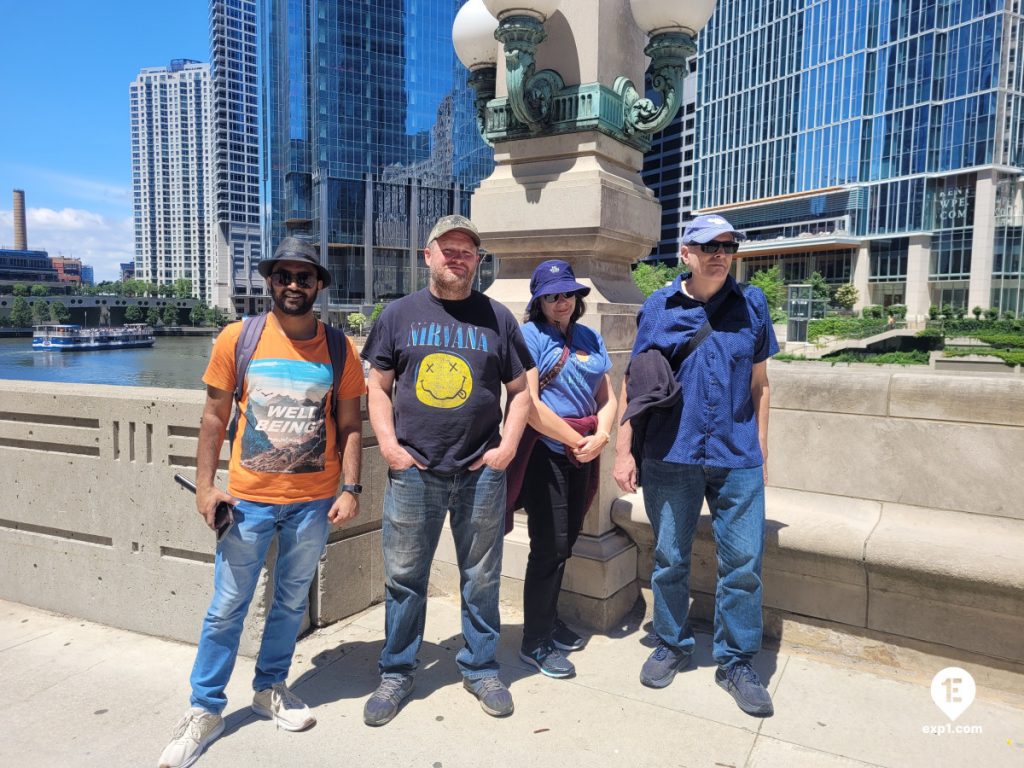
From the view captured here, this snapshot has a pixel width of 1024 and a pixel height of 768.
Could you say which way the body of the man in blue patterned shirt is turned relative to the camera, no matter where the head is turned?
toward the camera

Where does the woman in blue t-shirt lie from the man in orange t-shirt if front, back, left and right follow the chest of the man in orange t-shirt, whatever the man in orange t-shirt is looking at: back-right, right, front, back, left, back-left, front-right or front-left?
left

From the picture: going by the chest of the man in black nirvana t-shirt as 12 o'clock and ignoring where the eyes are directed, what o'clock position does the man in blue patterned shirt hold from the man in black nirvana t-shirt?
The man in blue patterned shirt is roughly at 9 o'clock from the man in black nirvana t-shirt.

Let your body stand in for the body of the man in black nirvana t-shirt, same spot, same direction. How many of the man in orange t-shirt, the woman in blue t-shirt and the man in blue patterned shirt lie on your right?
1

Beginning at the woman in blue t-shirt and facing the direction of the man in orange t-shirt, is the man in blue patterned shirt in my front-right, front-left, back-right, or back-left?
back-left

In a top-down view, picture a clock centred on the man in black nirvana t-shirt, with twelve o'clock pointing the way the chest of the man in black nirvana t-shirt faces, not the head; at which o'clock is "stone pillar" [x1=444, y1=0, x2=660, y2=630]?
The stone pillar is roughly at 7 o'clock from the man in black nirvana t-shirt.

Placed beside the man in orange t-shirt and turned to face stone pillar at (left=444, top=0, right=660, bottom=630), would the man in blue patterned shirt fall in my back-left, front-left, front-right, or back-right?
front-right

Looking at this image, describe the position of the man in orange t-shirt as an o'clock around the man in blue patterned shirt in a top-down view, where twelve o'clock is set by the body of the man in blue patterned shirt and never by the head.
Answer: The man in orange t-shirt is roughly at 2 o'clock from the man in blue patterned shirt.

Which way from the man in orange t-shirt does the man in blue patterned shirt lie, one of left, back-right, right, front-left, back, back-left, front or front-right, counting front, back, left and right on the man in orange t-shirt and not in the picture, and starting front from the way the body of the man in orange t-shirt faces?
left

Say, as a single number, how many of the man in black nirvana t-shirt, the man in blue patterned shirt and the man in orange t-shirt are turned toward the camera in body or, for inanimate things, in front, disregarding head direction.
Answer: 3

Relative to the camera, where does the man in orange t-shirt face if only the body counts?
toward the camera

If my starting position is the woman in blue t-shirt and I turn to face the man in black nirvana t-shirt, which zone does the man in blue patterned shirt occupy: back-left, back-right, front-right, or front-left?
back-left

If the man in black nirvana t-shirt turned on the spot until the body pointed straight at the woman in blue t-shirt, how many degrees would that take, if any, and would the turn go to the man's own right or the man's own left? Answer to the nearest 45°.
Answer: approximately 135° to the man's own left

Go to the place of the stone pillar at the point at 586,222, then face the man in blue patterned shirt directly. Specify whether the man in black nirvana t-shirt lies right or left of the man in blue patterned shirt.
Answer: right

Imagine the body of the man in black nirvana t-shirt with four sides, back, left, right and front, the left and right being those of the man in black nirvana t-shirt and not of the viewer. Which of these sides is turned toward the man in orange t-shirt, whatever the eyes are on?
right
